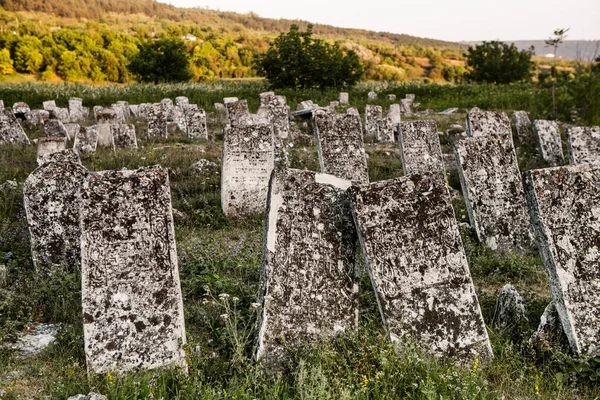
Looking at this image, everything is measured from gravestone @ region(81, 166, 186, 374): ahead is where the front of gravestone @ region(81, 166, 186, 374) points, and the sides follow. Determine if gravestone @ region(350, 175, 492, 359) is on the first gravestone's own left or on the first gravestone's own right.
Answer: on the first gravestone's own left

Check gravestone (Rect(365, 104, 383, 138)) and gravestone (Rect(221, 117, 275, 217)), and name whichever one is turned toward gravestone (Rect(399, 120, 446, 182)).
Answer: gravestone (Rect(365, 104, 383, 138))

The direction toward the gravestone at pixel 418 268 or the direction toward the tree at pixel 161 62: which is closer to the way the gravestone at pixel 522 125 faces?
the gravestone

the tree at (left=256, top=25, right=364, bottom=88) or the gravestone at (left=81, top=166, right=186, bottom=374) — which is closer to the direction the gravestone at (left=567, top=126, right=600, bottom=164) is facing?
the gravestone

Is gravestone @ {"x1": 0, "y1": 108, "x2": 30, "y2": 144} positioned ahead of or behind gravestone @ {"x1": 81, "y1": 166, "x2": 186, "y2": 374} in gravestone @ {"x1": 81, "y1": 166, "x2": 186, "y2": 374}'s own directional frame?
behind

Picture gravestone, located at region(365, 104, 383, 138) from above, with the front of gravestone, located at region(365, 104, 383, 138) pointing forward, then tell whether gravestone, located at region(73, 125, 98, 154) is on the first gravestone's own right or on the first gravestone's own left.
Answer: on the first gravestone's own right

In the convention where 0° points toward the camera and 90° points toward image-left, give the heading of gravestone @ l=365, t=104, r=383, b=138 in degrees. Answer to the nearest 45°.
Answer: approximately 0°
